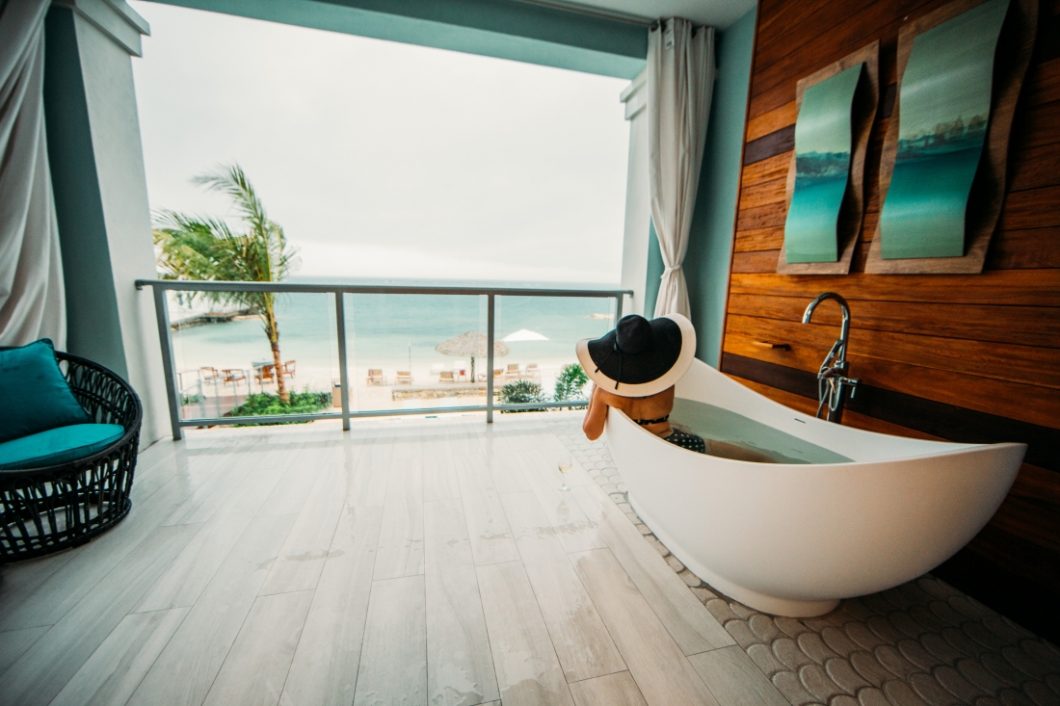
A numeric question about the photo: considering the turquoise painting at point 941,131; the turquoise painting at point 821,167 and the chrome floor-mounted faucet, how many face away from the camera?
0

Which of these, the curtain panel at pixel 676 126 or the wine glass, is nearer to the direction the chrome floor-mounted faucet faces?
the wine glass

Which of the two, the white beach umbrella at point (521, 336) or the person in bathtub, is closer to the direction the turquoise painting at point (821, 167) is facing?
the person in bathtub

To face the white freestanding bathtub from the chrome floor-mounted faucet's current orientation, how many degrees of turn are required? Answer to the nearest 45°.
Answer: approximately 45° to its left

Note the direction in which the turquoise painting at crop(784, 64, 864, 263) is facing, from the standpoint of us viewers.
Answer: facing the viewer and to the left of the viewer

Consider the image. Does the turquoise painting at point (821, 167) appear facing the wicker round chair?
yes

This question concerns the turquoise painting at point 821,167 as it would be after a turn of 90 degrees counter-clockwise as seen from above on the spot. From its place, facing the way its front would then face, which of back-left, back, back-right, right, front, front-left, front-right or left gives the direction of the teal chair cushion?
right

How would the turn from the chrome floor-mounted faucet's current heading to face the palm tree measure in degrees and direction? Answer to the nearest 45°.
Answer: approximately 45° to its right

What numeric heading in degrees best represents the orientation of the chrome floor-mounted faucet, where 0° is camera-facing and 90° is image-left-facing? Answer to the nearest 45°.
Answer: approximately 45°
